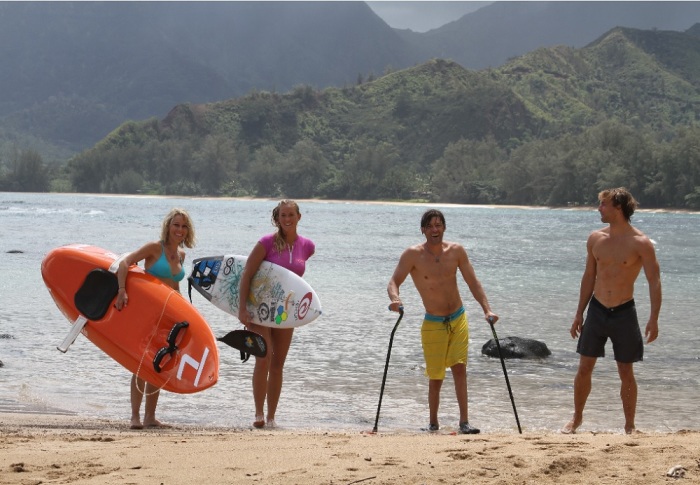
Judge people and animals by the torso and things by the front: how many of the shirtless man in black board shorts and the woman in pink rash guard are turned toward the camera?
2

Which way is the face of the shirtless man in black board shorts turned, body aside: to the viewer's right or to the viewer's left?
to the viewer's left

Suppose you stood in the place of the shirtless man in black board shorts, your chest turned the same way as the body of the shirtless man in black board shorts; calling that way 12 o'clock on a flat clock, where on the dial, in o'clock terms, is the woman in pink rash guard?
The woman in pink rash guard is roughly at 3 o'clock from the shirtless man in black board shorts.

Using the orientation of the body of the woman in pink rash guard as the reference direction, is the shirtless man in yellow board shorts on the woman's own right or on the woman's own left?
on the woman's own left

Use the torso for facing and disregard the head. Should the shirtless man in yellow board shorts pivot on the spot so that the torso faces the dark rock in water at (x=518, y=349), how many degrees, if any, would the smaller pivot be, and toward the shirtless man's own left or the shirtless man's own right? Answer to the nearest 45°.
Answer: approximately 180°

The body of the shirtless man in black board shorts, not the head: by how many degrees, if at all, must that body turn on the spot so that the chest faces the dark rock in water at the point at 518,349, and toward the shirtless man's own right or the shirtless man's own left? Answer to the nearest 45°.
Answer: approximately 180°

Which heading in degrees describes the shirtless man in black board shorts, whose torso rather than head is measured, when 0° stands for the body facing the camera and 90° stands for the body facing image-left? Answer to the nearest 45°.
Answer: approximately 0°

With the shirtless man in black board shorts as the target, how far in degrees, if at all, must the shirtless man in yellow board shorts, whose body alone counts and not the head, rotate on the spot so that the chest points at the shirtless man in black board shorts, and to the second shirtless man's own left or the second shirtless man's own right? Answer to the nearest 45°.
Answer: approximately 90° to the second shirtless man's own left
